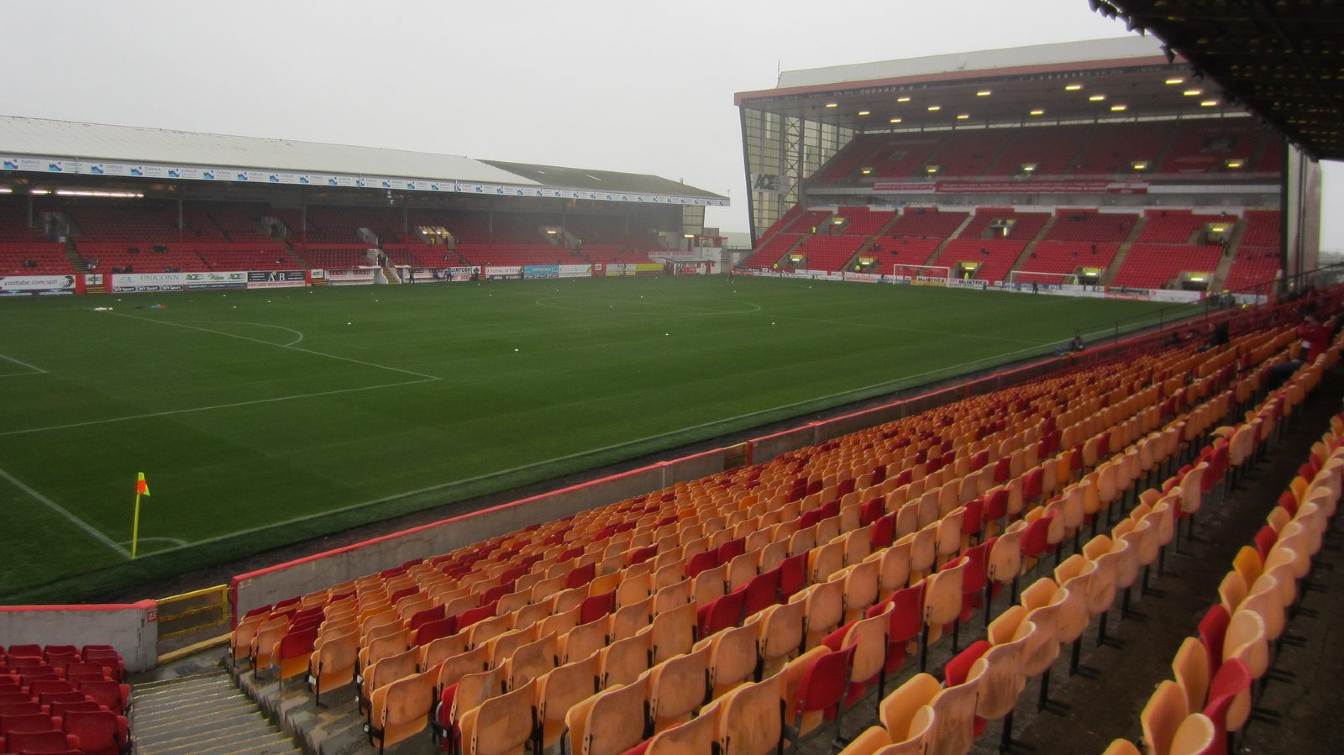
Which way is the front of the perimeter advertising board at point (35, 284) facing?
toward the camera

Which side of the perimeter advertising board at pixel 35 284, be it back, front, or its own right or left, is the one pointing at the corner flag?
front
